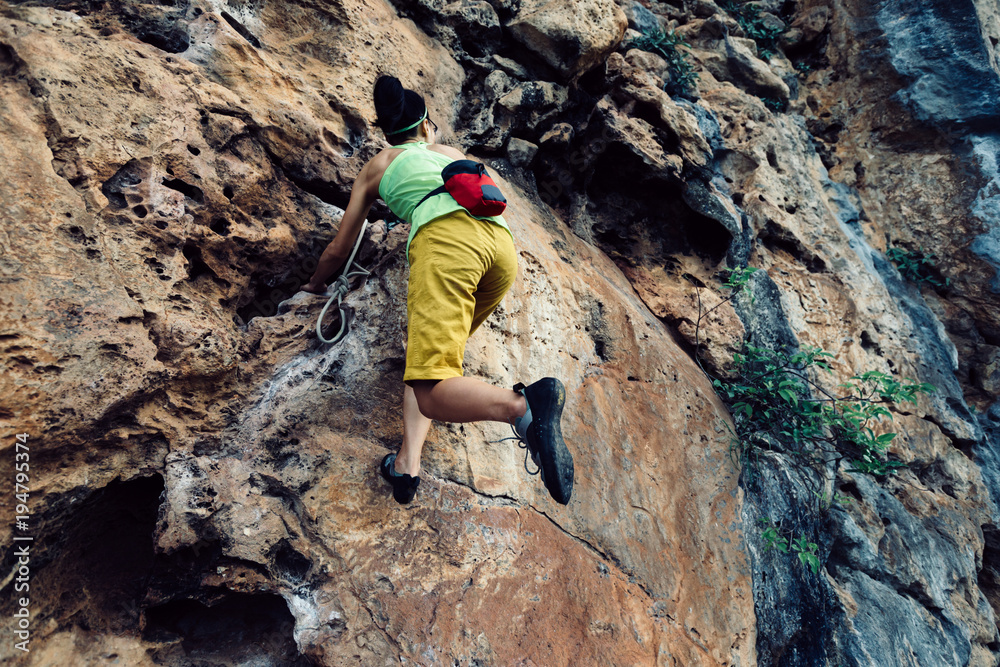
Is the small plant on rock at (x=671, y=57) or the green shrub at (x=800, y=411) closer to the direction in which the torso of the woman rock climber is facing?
the small plant on rock

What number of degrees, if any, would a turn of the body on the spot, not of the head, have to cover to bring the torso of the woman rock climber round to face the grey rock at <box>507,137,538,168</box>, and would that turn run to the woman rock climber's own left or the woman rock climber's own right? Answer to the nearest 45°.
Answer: approximately 45° to the woman rock climber's own right

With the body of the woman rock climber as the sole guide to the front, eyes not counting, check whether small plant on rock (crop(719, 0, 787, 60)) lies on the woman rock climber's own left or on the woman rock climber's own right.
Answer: on the woman rock climber's own right

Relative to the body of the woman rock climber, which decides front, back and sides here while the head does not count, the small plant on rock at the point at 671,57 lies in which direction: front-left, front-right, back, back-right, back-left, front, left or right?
front-right

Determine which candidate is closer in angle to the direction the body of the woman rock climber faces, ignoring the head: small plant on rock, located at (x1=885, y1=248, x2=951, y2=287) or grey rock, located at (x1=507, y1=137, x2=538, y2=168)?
the grey rock

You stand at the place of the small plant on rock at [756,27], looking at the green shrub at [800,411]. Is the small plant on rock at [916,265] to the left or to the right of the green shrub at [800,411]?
left

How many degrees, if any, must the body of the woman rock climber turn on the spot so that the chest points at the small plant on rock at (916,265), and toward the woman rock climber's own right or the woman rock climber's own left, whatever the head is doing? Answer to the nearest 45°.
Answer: approximately 90° to the woman rock climber's own right

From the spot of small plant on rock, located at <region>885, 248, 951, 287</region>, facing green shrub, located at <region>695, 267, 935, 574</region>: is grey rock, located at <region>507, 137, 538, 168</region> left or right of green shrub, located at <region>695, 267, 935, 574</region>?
right

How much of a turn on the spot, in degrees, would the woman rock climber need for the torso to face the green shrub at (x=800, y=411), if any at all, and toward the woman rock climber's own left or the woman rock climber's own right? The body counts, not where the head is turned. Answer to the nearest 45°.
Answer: approximately 90° to the woman rock climber's own right

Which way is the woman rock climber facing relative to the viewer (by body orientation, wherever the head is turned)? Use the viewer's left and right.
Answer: facing away from the viewer and to the left of the viewer
